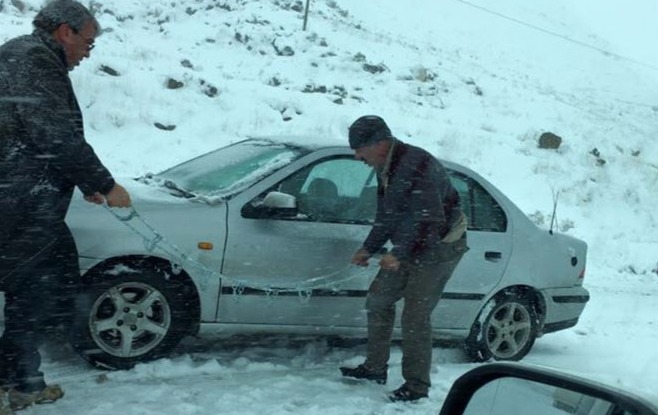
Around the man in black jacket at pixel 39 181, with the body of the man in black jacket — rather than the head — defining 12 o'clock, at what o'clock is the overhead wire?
The overhead wire is roughly at 10 o'clock from the man in black jacket.

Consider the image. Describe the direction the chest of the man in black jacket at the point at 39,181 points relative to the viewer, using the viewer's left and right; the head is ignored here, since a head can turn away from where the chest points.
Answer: facing to the right of the viewer

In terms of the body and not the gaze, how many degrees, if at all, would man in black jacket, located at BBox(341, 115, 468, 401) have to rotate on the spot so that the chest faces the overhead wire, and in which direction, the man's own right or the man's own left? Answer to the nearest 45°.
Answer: approximately 90° to the man's own right

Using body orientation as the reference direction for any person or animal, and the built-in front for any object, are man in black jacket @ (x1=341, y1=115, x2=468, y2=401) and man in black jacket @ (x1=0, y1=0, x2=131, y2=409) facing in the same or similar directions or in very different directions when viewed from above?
very different directions

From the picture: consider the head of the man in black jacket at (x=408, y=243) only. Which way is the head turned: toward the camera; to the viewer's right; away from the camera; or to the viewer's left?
to the viewer's left

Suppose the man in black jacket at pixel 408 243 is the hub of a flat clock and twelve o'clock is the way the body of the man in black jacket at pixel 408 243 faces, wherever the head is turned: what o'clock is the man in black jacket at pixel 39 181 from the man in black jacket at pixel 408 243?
the man in black jacket at pixel 39 181 is roughly at 11 o'clock from the man in black jacket at pixel 408 243.

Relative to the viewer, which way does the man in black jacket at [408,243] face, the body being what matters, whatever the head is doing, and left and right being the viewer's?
facing to the left of the viewer

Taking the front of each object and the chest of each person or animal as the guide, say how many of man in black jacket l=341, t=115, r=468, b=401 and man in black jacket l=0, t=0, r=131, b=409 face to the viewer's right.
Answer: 1

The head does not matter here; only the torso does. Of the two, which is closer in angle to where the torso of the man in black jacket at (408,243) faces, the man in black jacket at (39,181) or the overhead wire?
the man in black jacket

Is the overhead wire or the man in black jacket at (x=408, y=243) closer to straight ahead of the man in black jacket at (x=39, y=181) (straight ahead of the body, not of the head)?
the man in black jacket

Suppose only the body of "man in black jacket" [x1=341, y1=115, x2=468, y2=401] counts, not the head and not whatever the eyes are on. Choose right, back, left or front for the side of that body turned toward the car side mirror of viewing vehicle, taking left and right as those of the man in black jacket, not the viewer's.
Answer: left

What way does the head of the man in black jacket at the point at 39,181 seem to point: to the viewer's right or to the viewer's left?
to the viewer's right

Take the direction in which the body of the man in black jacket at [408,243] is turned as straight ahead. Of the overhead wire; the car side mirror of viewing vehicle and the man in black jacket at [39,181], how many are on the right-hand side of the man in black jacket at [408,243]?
1

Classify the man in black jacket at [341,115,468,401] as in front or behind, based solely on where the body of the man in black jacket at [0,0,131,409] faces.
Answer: in front

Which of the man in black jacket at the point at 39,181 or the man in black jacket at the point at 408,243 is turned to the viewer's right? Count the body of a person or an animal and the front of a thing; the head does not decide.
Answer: the man in black jacket at the point at 39,181
